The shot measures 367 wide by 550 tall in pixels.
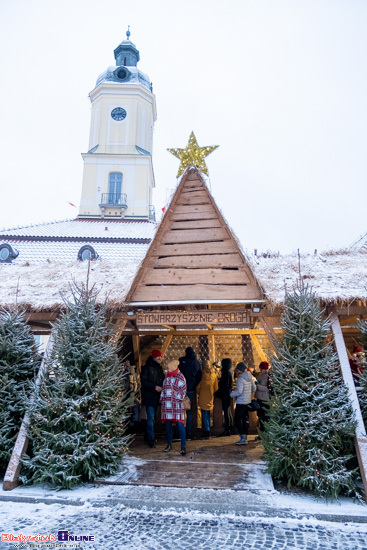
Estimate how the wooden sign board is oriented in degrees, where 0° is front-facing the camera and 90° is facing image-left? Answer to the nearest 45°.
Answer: approximately 0°

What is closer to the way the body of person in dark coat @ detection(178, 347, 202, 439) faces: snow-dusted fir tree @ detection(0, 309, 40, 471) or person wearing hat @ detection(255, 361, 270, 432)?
the person wearing hat

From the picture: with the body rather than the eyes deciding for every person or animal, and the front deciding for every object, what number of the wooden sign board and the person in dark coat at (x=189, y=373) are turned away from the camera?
1

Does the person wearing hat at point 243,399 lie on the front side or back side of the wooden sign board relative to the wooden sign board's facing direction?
on the back side

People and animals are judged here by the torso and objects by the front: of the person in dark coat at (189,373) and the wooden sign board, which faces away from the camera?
the person in dark coat

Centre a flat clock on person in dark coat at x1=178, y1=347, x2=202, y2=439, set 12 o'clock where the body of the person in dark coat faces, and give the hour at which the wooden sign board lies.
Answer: The wooden sign board is roughly at 6 o'clock from the person in dark coat.

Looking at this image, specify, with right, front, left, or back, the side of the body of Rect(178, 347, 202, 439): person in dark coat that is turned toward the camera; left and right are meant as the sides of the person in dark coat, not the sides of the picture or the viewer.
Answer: back

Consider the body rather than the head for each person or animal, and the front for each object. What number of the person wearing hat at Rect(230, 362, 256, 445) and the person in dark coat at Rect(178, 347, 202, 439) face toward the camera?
0
